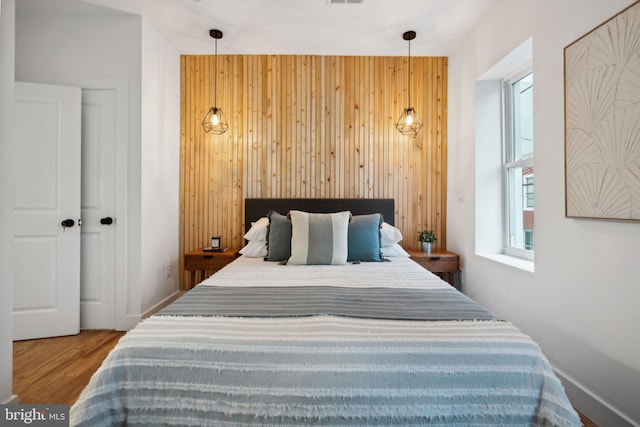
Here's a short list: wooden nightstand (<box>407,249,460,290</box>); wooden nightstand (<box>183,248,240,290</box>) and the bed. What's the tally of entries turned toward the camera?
3

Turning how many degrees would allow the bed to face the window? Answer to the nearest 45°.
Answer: approximately 135° to its left

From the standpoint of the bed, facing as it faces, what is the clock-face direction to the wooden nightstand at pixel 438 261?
The wooden nightstand is roughly at 7 o'clock from the bed.

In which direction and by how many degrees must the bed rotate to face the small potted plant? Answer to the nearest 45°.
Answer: approximately 135° to its left

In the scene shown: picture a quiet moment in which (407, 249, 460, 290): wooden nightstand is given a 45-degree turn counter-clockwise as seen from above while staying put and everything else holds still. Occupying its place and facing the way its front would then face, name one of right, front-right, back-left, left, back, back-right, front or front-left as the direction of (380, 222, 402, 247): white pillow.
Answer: right

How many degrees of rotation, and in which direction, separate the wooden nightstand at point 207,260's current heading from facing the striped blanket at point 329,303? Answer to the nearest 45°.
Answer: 0° — it already faces it

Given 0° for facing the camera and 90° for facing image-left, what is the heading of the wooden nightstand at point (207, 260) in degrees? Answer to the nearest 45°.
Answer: approximately 0°

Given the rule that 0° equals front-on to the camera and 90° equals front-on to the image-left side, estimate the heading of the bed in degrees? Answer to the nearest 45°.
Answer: approximately 0°
